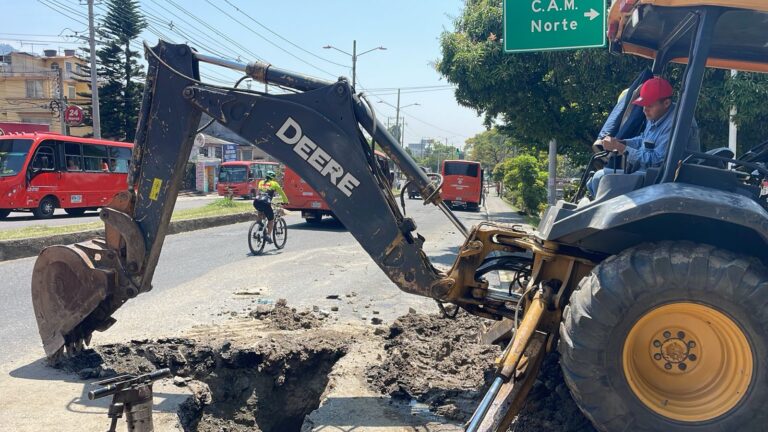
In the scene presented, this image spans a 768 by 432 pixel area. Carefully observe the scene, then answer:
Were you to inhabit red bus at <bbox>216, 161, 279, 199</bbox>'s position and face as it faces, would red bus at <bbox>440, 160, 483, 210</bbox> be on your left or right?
on your left

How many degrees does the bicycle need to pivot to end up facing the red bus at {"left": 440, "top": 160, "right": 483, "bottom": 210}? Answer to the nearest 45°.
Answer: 0° — it already faces it

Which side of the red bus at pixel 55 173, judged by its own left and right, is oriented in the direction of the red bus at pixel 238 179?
back

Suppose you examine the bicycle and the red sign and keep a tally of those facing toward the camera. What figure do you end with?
1

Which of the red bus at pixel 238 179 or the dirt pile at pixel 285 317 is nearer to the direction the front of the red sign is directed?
the dirt pile

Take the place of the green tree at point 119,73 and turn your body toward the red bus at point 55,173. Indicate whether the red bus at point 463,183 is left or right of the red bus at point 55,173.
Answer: left

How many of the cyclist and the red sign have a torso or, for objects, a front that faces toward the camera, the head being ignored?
1

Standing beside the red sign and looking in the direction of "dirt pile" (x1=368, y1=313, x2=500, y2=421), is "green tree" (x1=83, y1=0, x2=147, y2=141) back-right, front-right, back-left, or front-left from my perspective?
back-left

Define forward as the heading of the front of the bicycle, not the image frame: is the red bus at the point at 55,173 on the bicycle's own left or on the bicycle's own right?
on the bicycle's own left
